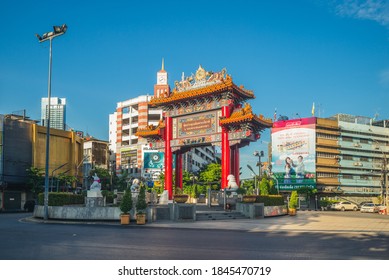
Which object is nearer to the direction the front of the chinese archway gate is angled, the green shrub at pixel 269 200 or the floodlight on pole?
the floodlight on pole

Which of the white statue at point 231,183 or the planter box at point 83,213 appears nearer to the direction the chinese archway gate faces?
the planter box

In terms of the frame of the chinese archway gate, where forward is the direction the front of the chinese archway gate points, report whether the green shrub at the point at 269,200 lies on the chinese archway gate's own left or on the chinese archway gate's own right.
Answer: on the chinese archway gate's own left

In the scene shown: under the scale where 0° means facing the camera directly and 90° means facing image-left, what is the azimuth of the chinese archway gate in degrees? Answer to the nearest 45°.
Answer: approximately 45°
